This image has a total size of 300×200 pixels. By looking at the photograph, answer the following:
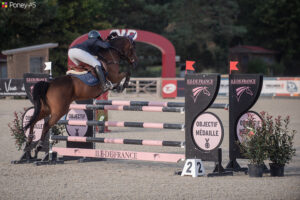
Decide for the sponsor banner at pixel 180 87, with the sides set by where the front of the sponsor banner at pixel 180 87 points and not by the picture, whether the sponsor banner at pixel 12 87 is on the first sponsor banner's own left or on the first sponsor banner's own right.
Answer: on the first sponsor banner's own right

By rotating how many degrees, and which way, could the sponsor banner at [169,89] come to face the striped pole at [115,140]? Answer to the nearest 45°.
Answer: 0° — it already faces it

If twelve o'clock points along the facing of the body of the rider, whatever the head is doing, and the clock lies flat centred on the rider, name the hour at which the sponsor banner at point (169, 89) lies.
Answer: The sponsor banner is roughly at 11 o'clock from the rider.

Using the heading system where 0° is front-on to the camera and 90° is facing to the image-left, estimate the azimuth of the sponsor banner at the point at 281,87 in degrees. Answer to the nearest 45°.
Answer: approximately 0°

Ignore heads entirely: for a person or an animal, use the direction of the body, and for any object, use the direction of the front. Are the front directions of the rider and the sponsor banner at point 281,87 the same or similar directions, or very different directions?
very different directions

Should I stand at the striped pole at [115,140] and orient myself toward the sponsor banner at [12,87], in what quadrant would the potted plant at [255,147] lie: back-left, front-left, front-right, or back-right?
back-right

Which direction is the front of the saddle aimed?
to the viewer's right

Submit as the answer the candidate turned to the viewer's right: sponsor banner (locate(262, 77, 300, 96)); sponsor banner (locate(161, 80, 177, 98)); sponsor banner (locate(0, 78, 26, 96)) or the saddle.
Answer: the saddle

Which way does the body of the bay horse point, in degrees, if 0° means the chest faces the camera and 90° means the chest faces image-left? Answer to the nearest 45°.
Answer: approximately 225°

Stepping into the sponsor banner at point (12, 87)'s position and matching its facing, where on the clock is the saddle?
The saddle is roughly at 12 o'clock from the sponsor banner.
